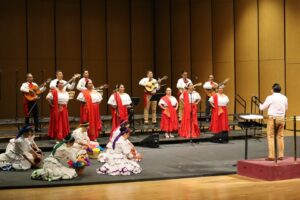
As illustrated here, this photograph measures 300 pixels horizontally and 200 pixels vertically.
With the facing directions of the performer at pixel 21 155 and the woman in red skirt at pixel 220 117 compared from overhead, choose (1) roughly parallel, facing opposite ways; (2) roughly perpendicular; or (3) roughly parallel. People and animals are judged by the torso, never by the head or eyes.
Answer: roughly perpendicular

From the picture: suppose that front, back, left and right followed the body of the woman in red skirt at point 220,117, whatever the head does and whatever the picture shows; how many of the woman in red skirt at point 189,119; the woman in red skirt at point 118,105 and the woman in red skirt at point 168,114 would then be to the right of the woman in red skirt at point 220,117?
3

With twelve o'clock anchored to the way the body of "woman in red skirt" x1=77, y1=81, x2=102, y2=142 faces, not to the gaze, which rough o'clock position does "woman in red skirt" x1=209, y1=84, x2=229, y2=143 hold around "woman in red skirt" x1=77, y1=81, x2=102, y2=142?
"woman in red skirt" x1=209, y1=84, x2=229, y2=143 is roughly at 9 o'clock from "woman in red skirt" x1=77, y1=81, x2=102, y2=142.

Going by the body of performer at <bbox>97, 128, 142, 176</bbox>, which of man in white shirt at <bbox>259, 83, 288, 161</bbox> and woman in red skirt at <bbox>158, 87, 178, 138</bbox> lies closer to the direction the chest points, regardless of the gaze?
the man in white shirt

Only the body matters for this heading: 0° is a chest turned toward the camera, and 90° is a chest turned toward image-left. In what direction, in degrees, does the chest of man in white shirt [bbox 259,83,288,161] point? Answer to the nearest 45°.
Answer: approximately 135°

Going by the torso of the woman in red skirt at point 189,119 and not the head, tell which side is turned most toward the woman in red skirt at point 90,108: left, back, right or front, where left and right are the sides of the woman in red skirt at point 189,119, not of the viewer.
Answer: right

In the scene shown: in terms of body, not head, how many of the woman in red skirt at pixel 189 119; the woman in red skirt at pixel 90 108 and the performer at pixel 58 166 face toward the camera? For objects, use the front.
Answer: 2

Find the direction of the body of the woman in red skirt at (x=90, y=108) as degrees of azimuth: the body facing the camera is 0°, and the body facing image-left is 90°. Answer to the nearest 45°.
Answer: approximately 0°

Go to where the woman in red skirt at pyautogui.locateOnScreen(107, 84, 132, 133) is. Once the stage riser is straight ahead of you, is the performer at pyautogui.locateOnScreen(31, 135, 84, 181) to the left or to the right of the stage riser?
right

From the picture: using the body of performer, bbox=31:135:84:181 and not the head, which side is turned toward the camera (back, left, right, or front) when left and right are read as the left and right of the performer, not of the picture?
right
